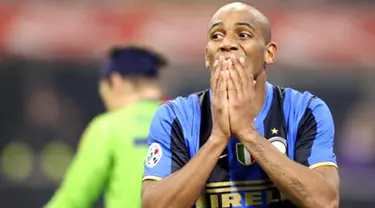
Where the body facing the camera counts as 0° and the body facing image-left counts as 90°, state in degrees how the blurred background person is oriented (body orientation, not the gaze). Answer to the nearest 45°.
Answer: approximately 135°

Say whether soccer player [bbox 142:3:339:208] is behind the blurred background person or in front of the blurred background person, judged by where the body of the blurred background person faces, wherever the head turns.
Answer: behind

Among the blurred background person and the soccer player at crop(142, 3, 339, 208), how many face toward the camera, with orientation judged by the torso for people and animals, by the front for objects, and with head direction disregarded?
1

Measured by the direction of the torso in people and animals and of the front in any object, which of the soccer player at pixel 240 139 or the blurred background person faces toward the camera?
the soccer player

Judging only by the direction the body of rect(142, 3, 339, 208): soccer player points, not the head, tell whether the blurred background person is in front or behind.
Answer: behind

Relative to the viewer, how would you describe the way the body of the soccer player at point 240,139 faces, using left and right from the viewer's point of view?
facing the viewer
